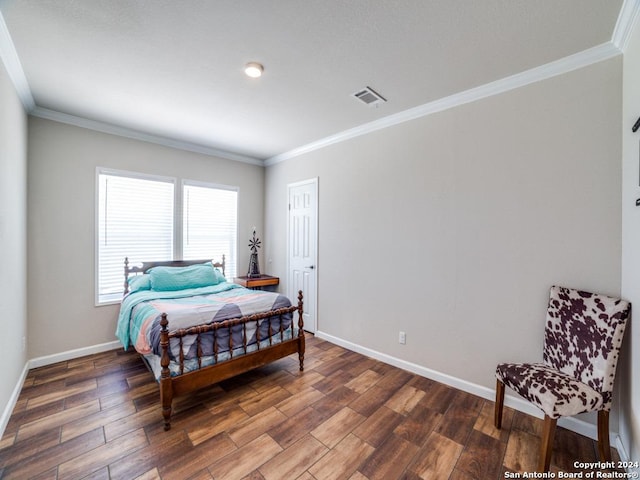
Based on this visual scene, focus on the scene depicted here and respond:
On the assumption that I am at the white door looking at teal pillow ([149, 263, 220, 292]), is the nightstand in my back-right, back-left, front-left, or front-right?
front-right

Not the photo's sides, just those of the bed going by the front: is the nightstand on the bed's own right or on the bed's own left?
on the bed's own left

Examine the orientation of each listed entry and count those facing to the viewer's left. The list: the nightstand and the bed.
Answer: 0

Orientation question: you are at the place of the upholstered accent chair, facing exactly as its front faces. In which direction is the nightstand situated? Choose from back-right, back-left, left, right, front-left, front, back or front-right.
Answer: front-right

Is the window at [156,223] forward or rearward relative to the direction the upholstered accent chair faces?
forward

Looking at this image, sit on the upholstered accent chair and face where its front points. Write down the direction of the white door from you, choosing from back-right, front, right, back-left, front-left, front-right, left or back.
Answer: front-right

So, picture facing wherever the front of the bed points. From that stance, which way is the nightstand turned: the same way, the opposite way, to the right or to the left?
the same way

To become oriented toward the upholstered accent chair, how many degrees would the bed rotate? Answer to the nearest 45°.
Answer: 0° — it already faces it

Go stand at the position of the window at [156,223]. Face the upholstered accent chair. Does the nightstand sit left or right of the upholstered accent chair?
left

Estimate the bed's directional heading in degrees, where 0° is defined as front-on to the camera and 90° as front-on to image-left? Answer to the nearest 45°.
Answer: approximately 315°

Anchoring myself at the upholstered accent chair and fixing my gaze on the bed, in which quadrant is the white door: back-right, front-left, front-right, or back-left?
front-right

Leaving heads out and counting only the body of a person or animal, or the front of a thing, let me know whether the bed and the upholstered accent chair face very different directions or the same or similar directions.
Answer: very different directions

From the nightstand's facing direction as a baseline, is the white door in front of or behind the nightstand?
in front

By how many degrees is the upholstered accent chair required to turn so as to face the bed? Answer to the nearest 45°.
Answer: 0° — it already faces it

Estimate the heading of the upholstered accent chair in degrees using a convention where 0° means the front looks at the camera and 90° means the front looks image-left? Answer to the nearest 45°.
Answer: approximately 45°
